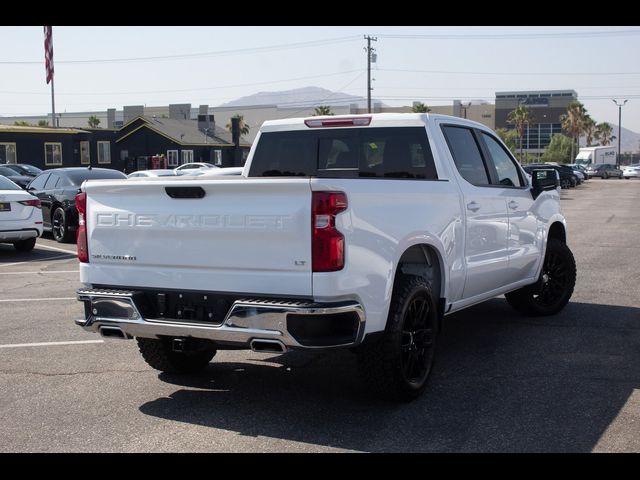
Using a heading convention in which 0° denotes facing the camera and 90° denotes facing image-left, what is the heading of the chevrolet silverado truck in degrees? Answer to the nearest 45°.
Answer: approximately 225°
